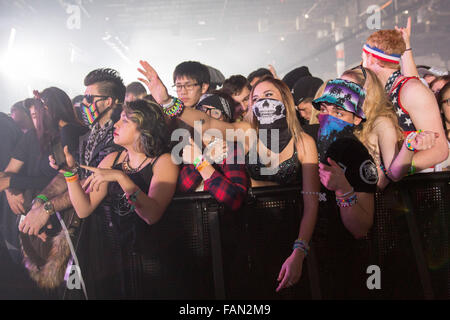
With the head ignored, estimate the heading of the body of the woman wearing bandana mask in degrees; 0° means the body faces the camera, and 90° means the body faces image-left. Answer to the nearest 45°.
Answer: approximately 45°

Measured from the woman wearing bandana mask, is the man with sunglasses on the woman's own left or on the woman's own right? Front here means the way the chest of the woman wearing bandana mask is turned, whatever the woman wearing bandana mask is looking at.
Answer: on the woman's own right
